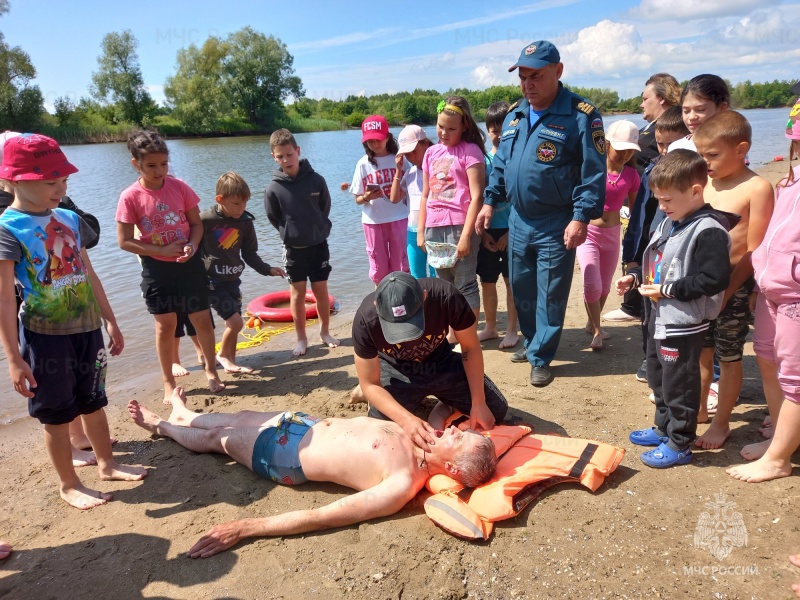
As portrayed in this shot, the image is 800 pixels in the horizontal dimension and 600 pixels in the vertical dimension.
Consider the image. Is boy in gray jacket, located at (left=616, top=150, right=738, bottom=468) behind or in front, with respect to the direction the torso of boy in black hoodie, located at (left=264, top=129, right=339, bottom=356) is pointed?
in front

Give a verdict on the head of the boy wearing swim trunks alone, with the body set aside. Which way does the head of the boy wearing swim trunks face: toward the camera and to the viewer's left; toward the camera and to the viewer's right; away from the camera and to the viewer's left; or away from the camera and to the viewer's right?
toward the camera and to the viewer's left

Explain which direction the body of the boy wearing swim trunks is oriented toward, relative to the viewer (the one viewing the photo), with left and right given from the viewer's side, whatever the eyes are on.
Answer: facing the viewer and to the left of the viewer

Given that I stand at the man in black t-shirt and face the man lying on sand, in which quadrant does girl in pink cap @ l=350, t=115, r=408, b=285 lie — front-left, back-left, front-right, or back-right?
back-right

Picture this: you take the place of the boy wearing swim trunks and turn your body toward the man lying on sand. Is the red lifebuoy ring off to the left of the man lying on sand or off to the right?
right

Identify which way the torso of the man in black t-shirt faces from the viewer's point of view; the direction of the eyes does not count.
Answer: toward the camera

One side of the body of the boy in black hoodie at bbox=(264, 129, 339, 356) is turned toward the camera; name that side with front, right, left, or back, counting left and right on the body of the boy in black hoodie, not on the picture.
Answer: front

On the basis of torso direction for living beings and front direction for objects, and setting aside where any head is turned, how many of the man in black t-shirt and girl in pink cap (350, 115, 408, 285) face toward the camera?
2

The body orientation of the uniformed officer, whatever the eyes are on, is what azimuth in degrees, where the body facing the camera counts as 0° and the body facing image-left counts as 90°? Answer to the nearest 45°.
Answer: approximately 45°

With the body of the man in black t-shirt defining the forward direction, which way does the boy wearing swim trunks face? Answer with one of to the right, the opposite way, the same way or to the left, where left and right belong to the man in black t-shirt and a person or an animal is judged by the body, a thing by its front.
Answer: to the right

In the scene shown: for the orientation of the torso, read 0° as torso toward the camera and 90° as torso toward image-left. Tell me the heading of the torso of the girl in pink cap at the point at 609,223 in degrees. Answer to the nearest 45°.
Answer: approximately 45°

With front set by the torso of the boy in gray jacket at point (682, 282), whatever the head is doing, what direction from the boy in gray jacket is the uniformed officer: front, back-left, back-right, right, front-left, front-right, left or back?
right

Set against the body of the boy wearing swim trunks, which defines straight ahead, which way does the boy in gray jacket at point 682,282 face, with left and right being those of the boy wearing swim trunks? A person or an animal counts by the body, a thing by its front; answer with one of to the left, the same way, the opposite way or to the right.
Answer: the same way

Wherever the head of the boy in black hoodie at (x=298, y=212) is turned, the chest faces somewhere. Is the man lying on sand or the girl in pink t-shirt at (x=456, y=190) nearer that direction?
the man lying on sand

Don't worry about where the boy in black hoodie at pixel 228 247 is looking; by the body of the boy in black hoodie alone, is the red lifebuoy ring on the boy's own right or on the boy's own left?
on the boy's own left

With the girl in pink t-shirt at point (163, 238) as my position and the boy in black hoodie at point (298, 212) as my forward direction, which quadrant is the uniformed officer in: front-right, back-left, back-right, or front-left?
front-right

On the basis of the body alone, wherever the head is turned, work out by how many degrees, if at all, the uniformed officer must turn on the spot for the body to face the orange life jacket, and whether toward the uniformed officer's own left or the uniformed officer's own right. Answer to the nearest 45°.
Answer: approximately 45° to the uniformed officer's own left
